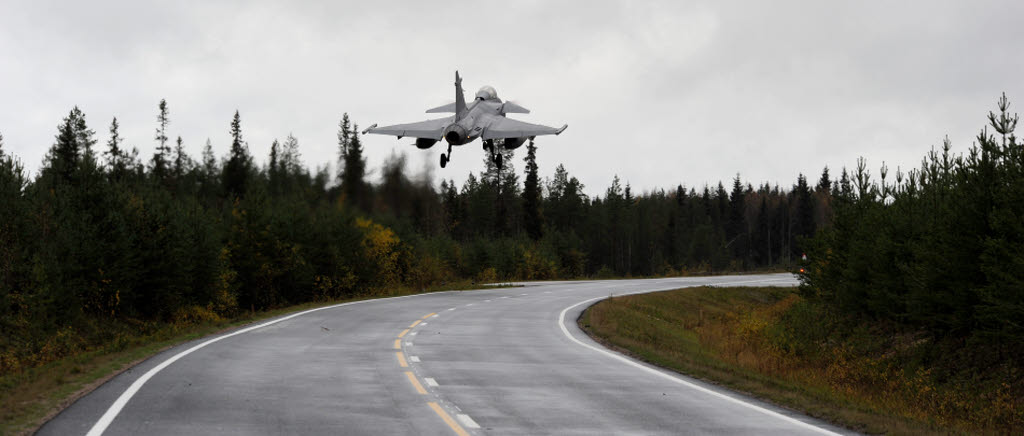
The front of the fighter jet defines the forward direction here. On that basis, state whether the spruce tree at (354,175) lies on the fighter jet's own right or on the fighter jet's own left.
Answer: on the fighter jet's own left

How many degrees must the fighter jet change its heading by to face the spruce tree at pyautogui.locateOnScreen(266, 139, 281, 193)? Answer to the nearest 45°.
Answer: approximately 45° to its left

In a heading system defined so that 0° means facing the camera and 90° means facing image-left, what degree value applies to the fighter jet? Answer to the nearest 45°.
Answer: approximately 180°
